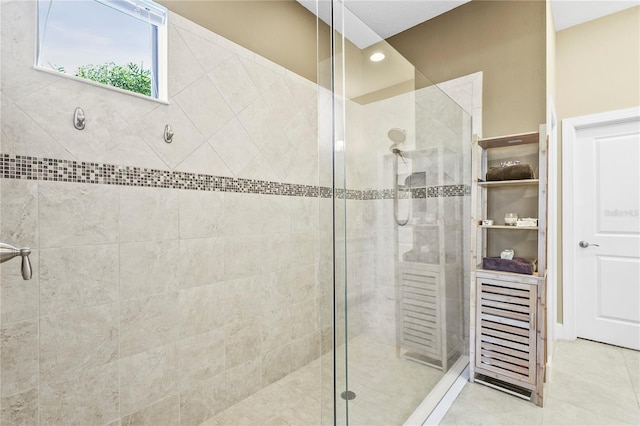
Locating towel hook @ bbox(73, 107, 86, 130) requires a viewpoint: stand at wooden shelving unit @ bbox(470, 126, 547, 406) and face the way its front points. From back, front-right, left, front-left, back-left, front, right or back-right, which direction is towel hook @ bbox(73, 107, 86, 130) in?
front

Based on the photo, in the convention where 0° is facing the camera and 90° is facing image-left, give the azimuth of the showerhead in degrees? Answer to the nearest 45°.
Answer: approximately 45°

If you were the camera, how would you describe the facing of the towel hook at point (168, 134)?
facing the viewer and to the right of the viewer

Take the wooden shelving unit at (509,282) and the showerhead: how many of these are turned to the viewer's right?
0

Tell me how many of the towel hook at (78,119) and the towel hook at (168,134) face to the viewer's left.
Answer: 0

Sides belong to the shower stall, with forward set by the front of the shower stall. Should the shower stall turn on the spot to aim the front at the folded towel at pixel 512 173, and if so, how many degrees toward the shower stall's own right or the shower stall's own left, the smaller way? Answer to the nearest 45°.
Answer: approximately 45° to the shower stall's own left

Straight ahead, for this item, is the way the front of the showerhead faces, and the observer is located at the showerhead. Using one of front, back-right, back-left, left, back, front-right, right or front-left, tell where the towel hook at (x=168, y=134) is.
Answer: front-right
